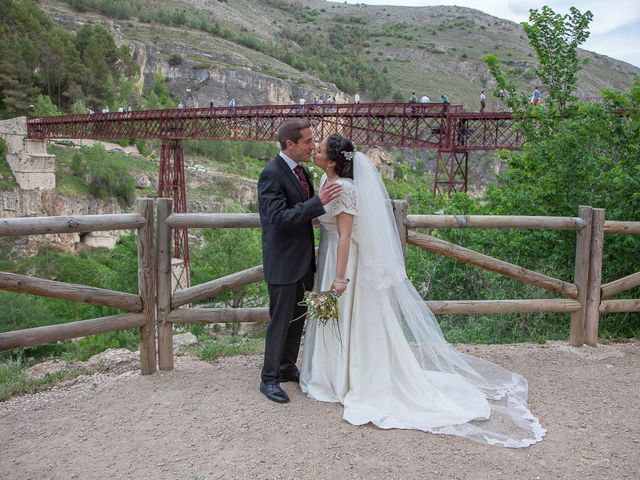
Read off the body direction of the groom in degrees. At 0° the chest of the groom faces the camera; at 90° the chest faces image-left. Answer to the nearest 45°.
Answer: approximately 315°

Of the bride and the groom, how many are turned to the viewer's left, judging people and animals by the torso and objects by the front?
1

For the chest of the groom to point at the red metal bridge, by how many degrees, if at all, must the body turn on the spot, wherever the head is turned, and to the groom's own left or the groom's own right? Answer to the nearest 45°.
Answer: approximately 135° to the groom's own left

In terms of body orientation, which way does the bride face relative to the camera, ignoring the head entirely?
to the viewer's left

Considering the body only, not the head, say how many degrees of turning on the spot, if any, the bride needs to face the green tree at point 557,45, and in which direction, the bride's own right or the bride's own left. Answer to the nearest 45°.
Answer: approximately 90° to the bride's own right

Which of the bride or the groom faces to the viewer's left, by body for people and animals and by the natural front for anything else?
the bride

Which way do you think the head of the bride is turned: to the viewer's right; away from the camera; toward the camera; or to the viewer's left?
to the viewer's left

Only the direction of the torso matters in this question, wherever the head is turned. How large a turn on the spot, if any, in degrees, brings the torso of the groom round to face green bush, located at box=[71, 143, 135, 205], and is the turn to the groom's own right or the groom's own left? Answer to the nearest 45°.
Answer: approximately 135° to the groom's own left
